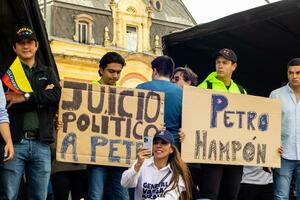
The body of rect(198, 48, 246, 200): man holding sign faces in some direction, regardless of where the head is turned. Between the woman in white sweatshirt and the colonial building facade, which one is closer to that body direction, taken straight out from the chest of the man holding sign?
the woman in white sweatshirt

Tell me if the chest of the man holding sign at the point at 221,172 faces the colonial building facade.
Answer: no

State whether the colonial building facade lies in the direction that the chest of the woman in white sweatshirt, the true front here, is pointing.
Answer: no

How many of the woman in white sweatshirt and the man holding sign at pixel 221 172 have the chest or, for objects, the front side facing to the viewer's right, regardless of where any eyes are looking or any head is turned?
0

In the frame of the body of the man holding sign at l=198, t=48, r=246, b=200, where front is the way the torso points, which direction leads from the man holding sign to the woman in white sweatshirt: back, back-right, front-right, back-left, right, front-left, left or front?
front-right

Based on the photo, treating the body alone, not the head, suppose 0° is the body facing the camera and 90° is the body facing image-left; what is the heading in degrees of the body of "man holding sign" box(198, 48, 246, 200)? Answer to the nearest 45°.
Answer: approximately 0°

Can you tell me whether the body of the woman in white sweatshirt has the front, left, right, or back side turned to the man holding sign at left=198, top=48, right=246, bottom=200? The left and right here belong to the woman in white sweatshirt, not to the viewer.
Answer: back

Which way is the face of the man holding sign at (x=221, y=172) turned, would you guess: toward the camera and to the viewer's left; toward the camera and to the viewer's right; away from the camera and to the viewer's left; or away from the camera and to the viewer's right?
toward the camera and to the viewer's left

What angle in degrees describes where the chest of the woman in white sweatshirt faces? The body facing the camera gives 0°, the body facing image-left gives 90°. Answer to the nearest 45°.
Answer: approximately 45°

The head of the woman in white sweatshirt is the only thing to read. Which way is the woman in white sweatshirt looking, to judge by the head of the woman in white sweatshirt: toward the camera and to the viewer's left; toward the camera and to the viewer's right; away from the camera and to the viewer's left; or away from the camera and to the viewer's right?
toward the camera and to the viewer's left
